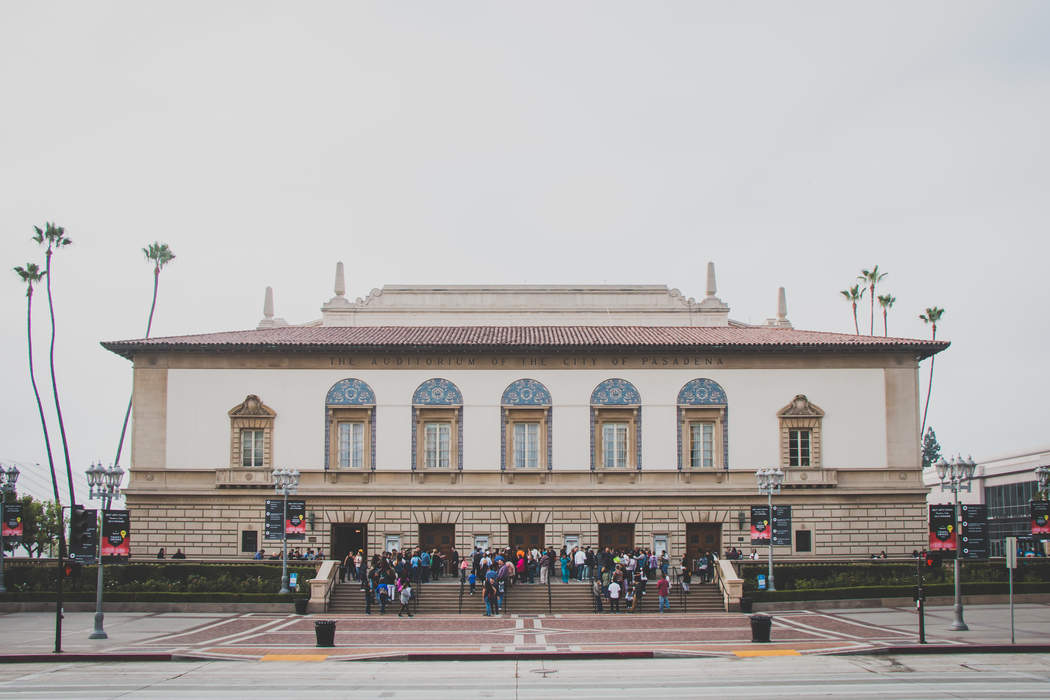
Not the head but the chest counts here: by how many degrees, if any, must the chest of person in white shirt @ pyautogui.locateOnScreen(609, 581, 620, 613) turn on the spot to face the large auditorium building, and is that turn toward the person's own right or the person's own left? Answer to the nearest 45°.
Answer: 0° — they already face it

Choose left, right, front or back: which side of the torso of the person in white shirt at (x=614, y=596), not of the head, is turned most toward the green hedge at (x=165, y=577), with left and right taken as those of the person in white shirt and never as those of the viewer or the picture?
left

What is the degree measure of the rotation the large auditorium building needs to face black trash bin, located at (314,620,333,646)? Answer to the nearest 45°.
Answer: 0° — it already faces it

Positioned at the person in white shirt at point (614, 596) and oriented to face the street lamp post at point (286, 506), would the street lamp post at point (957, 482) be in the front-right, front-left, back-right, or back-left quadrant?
back-left

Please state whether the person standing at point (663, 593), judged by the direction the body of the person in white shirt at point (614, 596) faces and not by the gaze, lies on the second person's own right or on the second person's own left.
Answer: on the second person's own right

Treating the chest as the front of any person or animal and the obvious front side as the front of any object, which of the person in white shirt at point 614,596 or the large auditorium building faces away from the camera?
the person in white shirt

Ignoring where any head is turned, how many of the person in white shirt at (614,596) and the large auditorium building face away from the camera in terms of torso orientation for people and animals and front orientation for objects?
1

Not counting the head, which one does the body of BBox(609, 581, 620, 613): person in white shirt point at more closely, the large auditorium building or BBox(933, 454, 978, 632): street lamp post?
the large auditorium building

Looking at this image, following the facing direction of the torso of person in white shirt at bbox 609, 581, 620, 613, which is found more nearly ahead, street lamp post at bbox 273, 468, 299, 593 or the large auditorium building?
the large auditorium building

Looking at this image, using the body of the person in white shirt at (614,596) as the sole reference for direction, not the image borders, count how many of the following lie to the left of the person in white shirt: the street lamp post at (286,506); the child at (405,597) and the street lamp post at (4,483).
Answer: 3

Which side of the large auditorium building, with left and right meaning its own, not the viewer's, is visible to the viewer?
front

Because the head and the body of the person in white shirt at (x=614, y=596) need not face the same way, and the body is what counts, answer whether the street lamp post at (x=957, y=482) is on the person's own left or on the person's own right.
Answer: on the person's own right

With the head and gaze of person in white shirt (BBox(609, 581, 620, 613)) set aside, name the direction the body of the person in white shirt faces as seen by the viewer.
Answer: away from the camera

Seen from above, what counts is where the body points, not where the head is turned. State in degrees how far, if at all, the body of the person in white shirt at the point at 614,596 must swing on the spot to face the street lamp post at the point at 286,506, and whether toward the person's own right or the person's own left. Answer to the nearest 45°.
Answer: approximately 90° to the person's own left

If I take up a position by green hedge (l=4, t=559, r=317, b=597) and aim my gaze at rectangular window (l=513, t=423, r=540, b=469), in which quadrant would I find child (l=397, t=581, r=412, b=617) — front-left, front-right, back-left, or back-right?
front-right

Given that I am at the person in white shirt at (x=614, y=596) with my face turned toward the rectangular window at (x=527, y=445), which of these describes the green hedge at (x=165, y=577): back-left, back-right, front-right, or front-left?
front-left

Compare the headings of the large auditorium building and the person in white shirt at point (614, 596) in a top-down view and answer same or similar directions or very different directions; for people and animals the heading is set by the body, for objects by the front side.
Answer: very different directions
